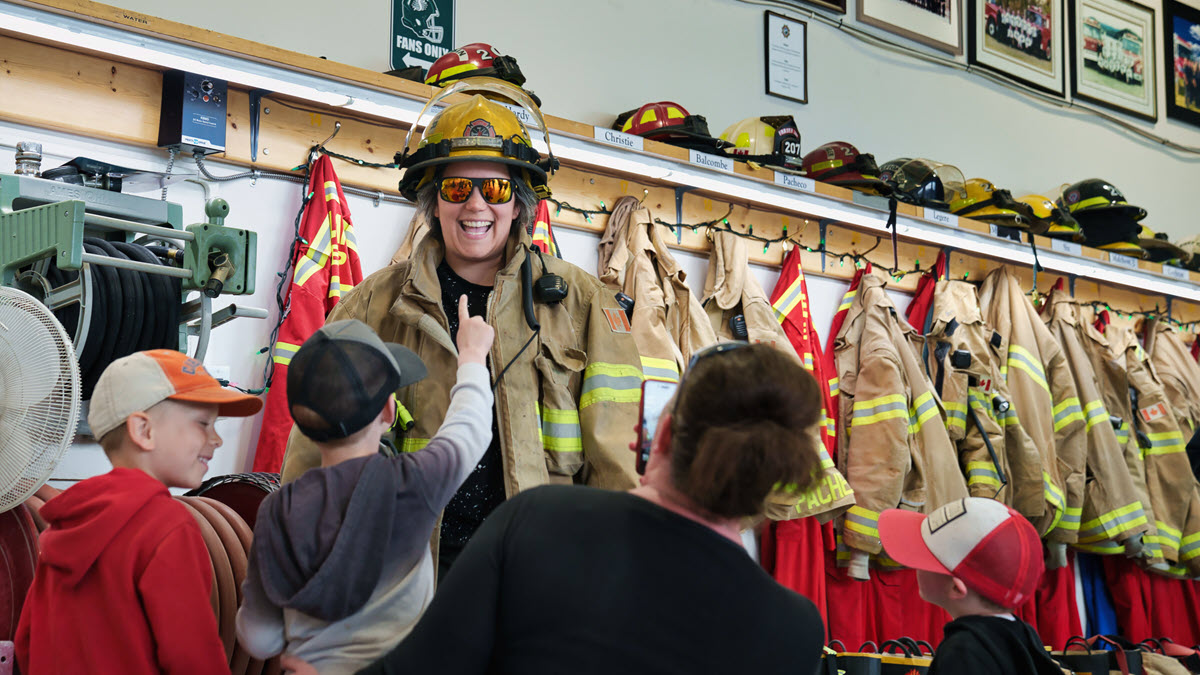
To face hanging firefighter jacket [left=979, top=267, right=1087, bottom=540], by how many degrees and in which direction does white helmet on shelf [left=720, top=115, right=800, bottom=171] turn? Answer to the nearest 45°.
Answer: approximately 90° to its left

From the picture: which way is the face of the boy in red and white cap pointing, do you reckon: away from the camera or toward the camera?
away from the camera

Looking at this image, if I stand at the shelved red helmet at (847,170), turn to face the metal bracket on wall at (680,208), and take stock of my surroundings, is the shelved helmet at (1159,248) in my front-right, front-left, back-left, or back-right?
back-right
